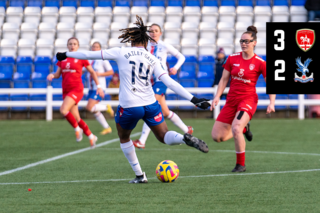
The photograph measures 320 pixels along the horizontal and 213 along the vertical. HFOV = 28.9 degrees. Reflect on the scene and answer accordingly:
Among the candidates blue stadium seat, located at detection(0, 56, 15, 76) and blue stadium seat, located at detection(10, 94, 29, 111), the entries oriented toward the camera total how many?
2

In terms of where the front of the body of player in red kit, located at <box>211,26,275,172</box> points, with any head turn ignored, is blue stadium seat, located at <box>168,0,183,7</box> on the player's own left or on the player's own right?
on the player's own right

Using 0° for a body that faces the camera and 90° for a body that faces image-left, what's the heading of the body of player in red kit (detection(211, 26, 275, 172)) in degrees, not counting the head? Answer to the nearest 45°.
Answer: approximately 45°

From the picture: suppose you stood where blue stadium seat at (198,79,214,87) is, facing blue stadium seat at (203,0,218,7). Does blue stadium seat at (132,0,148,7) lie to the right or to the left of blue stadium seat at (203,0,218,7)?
left

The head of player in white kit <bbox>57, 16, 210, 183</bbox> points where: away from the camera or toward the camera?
away from the camera

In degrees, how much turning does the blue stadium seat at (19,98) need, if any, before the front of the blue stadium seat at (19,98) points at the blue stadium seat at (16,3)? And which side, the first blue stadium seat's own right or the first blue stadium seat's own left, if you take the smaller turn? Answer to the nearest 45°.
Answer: approximately 180°

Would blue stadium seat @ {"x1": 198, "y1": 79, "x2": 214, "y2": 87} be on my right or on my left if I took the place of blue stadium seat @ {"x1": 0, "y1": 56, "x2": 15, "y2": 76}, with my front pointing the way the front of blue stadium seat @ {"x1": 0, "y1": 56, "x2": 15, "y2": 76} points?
on my left

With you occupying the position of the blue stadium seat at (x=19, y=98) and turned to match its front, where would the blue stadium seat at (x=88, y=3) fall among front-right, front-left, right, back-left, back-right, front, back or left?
back-left

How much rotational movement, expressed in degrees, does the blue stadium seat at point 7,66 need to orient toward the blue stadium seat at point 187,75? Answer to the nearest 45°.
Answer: approximately 90° to its left

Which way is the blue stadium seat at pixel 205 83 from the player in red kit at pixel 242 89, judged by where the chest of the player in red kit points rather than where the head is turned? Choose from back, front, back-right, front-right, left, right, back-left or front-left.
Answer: back-right

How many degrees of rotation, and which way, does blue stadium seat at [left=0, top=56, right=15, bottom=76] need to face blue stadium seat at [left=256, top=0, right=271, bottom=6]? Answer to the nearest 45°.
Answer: approximately 90° to its left

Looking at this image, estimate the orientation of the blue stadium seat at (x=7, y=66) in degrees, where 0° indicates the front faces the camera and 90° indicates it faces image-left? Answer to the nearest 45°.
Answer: approximately 0°
